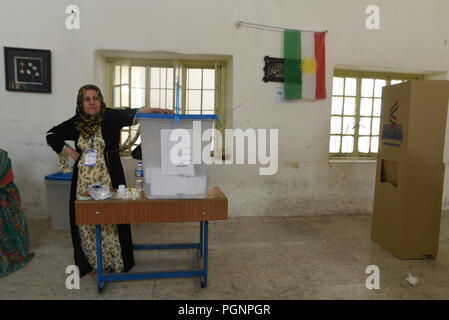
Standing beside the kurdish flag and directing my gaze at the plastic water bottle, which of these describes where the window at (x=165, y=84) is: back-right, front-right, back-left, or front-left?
front-right

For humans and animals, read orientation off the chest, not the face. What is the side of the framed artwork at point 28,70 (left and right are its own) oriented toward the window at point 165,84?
left

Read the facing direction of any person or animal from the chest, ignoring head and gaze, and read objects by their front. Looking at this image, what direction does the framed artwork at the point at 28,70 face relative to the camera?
toward the camera

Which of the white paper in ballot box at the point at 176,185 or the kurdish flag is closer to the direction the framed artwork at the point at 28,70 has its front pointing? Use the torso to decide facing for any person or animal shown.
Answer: the white paper in ballot box

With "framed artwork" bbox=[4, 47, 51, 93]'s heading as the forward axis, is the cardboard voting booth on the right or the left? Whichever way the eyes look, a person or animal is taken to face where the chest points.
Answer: on its left

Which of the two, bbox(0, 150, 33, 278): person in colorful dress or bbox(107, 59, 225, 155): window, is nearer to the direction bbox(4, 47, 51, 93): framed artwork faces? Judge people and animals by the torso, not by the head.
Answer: the person in colorful dress

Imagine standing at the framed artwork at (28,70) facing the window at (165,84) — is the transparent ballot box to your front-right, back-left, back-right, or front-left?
front-right

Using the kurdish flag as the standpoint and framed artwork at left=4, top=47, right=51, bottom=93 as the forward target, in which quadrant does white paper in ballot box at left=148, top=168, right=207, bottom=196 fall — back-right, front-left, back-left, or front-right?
front-left

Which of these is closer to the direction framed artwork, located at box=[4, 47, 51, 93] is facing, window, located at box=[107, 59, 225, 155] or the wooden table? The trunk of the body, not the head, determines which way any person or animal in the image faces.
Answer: the wooden table

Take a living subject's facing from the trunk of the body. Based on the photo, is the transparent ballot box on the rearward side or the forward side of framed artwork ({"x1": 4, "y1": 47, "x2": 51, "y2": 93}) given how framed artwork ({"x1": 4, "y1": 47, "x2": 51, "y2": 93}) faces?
on the forward side

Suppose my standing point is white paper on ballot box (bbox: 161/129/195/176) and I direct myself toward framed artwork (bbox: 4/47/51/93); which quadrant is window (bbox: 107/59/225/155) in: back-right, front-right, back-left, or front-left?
front-right
